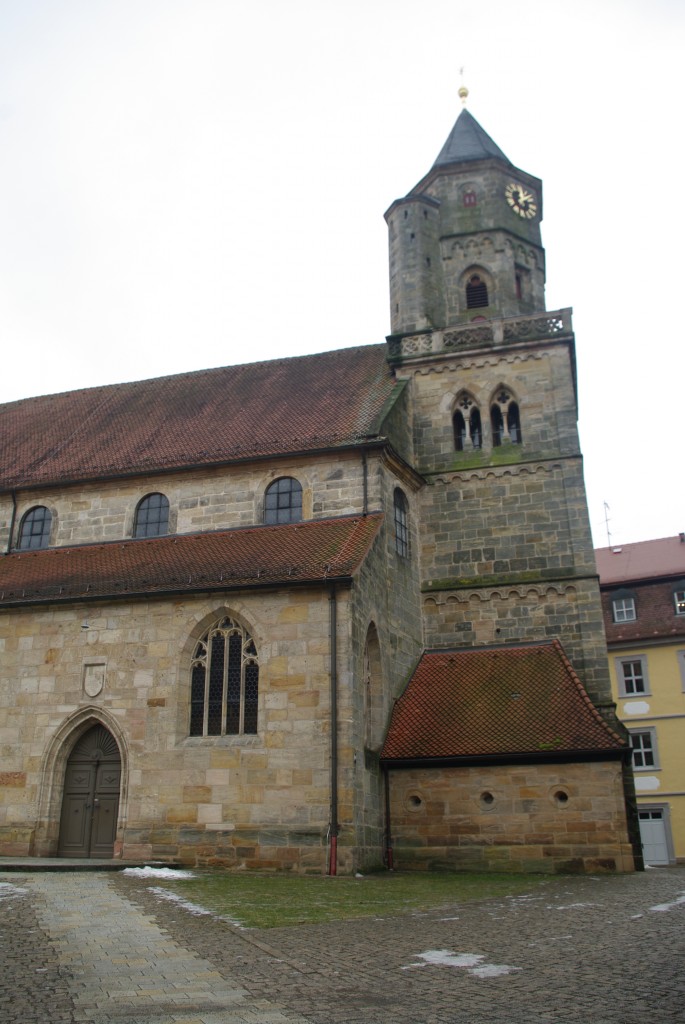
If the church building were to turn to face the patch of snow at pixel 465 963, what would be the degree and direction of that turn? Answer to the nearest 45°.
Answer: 0° — it already faces it

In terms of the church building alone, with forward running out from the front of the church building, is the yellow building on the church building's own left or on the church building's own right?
on the church building's own left
